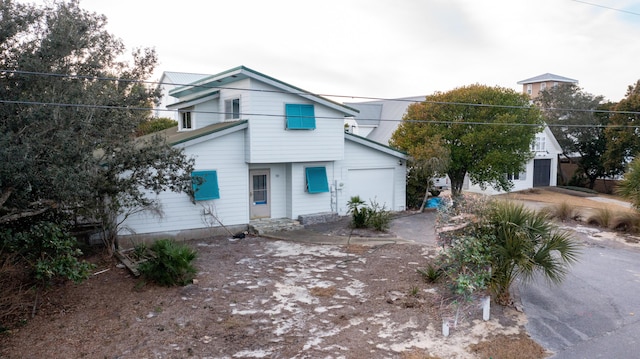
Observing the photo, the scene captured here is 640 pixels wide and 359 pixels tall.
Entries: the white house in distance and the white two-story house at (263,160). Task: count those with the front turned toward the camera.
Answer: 2

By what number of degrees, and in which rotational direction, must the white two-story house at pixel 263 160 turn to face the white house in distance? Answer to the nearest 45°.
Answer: approximately 135° to its left

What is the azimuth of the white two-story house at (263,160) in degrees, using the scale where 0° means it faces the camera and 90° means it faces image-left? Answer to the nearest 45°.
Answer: approximately 0°

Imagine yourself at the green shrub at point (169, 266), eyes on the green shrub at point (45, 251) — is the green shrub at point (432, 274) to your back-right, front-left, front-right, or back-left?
back-left

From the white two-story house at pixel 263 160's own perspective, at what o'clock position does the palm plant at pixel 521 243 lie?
The palm plant is roughly at 11 o'clock from the white two-story house.

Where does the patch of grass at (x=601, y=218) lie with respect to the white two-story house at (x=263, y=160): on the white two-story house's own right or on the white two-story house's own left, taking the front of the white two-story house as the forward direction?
on the white two-story house's own left

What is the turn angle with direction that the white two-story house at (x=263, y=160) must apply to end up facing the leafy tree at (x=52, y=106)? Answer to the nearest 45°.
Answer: approximately 45° to its right

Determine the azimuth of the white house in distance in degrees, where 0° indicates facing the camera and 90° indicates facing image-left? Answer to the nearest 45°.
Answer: approximately 0°

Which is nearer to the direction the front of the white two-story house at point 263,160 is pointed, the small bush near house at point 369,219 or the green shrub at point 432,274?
the green shrub
